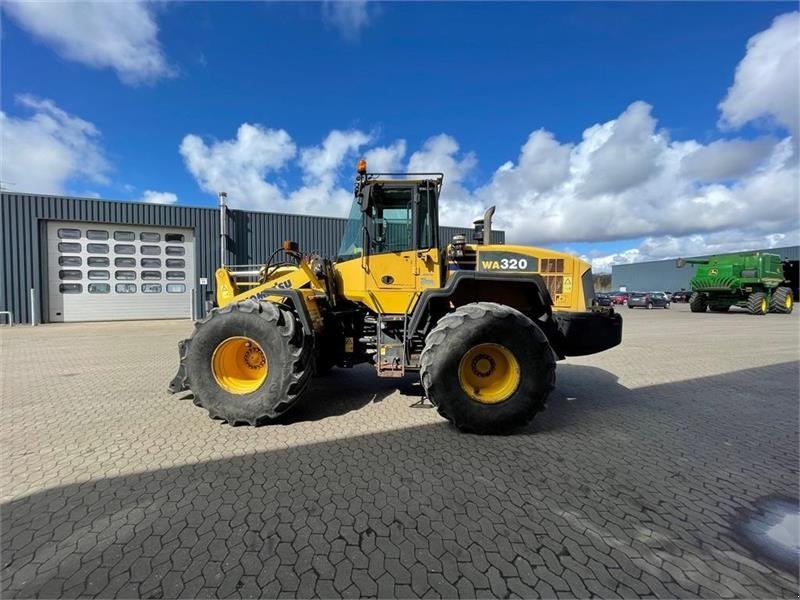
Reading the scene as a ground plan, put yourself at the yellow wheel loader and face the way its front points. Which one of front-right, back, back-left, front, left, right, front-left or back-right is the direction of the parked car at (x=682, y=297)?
back-right

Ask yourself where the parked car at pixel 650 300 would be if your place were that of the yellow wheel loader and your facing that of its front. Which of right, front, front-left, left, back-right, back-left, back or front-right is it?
back-right

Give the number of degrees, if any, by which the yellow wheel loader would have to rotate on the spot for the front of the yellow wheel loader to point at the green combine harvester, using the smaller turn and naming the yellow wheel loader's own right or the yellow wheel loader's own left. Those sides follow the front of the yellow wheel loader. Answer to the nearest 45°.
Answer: approximately 135° to the yellow wheel loader's own right

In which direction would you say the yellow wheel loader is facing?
to the viewer's left

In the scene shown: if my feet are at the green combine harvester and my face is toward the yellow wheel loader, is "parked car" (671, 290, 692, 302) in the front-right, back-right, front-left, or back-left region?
back-right

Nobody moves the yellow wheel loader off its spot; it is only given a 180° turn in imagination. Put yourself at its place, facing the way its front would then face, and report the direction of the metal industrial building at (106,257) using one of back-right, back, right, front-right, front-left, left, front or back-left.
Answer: back-left
